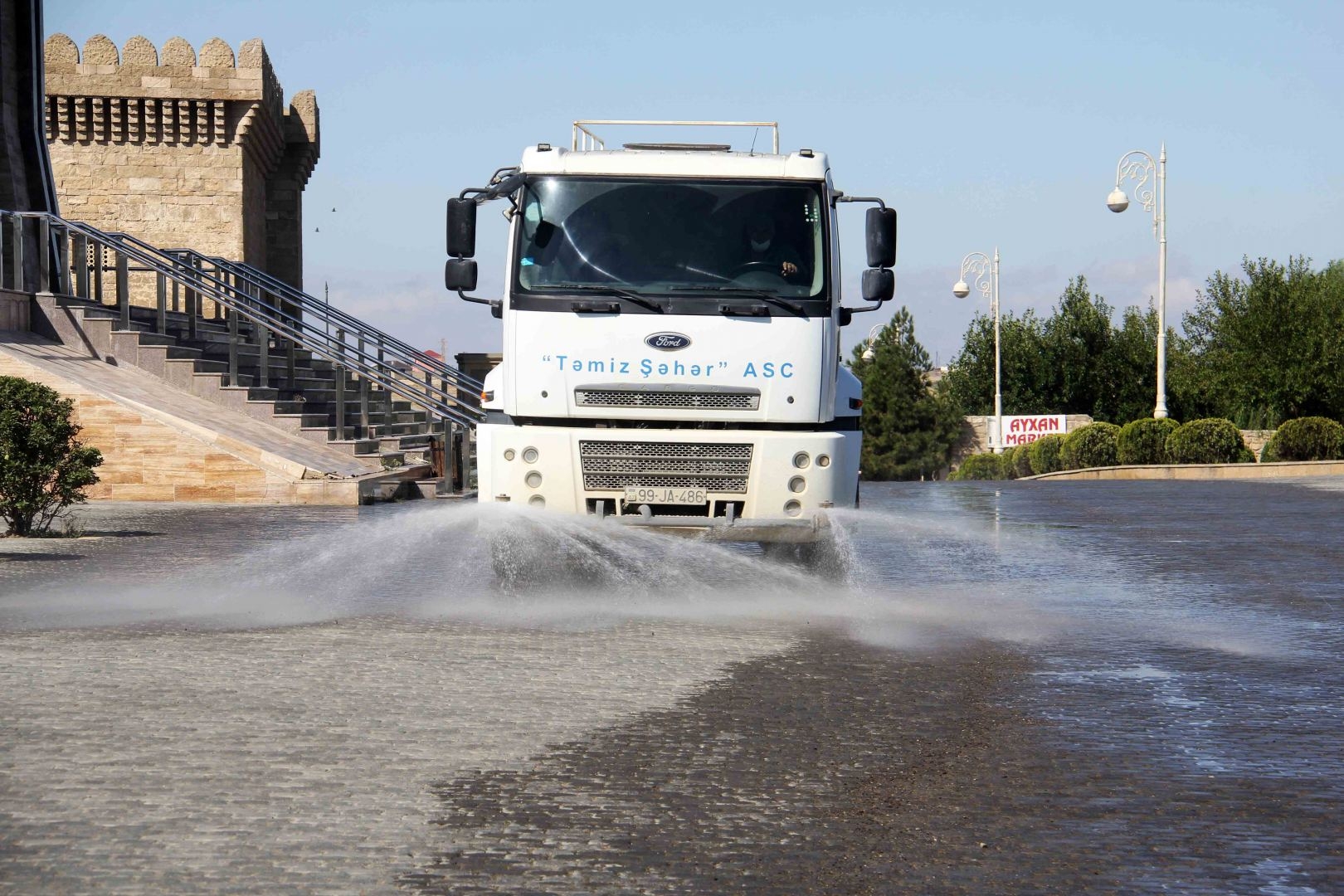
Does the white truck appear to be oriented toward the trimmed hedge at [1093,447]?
no

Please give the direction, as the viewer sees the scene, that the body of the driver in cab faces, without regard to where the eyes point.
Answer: toward the camera

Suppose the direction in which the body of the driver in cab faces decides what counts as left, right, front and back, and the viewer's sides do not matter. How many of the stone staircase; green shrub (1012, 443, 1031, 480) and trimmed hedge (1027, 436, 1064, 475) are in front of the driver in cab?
0

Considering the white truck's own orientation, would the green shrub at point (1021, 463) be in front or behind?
behind

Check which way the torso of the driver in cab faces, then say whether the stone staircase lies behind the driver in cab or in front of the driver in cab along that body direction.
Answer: behind

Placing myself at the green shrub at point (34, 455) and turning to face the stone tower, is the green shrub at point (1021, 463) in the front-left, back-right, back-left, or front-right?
front-right

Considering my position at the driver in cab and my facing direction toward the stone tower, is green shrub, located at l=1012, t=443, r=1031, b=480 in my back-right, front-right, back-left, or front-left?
front-right

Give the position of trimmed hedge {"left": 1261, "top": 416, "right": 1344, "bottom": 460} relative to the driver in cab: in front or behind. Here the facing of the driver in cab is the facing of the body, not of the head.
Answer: behind

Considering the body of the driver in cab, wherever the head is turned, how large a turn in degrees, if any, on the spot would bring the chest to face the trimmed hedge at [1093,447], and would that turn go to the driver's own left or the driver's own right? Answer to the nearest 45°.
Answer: approximately 180°

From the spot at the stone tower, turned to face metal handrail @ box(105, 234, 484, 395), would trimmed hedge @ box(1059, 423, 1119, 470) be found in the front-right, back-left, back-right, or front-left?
front-left

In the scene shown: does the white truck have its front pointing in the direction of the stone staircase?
no

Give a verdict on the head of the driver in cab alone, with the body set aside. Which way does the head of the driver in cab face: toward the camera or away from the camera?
toward the camera

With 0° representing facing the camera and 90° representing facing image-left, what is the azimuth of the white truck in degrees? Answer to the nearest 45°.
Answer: approximately 0°

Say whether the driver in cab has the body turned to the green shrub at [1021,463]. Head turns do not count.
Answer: no
